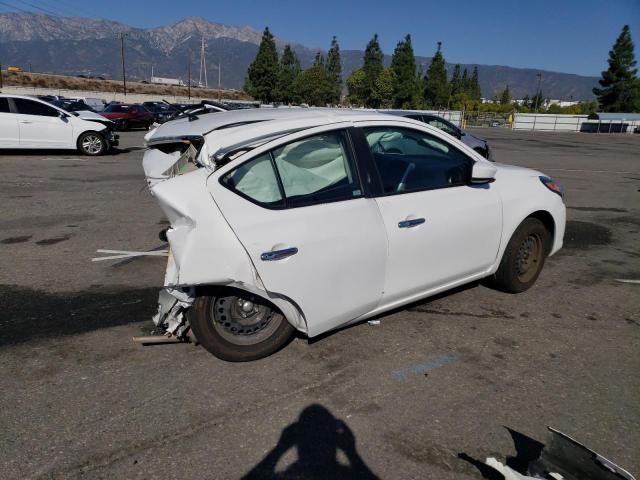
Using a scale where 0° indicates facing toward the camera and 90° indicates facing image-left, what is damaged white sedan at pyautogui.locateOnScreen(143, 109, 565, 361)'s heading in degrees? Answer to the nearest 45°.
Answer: approximately 225°

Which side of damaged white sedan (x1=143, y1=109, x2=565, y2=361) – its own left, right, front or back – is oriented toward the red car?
left
